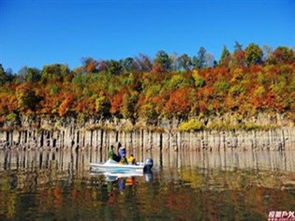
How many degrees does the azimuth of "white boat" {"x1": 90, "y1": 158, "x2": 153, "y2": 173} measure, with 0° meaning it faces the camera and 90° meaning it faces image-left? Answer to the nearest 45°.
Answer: approximately 90°
